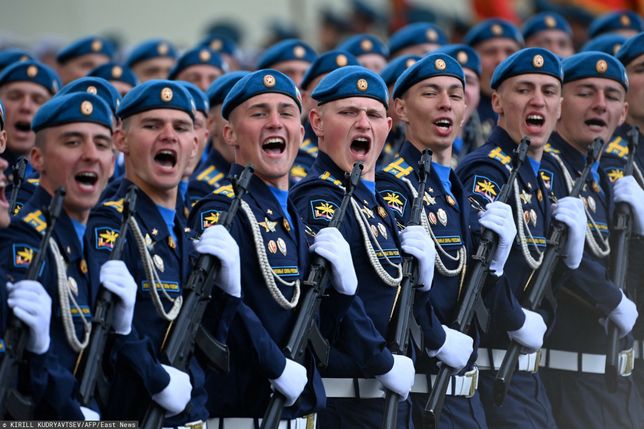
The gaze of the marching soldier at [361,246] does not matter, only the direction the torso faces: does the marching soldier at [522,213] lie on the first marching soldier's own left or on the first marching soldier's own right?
on the first marching soldier's own left

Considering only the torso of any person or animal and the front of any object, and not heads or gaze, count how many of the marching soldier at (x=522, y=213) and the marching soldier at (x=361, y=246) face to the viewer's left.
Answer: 0

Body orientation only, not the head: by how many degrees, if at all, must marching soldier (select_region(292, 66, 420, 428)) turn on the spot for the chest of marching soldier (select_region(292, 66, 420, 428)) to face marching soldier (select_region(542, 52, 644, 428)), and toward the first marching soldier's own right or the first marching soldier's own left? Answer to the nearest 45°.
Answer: approximately 90° to the first marching soldier's own left

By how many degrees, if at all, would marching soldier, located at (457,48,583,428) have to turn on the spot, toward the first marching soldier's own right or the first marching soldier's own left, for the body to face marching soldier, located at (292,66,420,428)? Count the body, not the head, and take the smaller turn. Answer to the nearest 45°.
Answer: approximately 90° to the first marching soldier's own right

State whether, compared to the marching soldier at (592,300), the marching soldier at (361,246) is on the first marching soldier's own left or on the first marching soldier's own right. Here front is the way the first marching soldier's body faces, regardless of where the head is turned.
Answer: on the first marching soldier's own right
